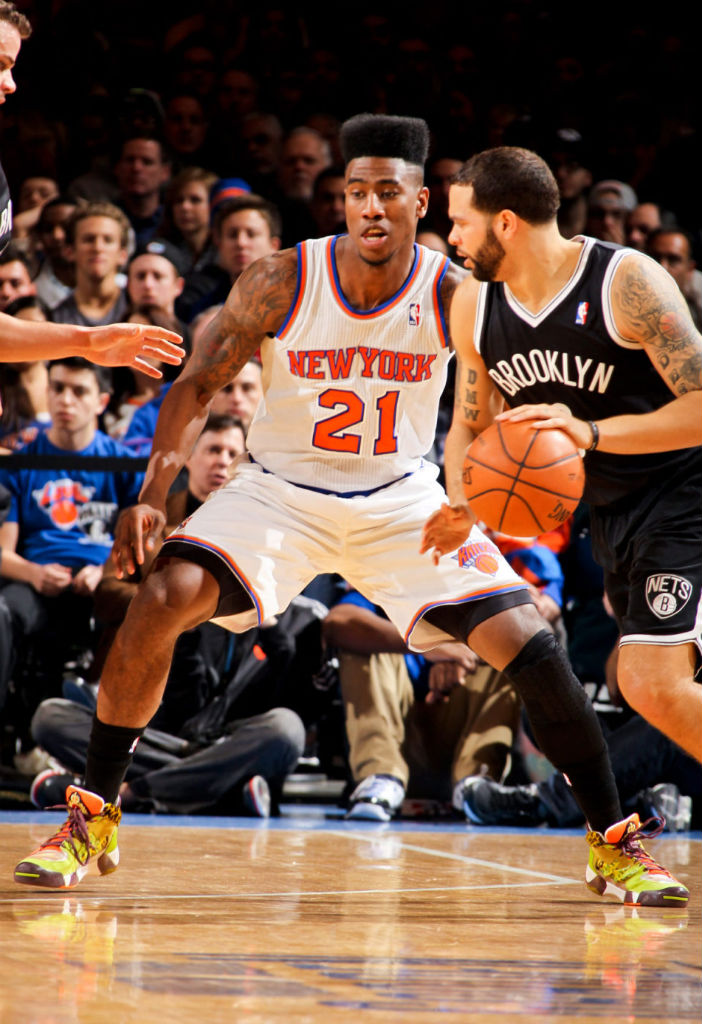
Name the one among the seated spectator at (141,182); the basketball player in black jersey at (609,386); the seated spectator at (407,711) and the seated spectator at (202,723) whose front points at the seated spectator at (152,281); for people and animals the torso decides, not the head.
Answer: the seated spectator at (141,182)

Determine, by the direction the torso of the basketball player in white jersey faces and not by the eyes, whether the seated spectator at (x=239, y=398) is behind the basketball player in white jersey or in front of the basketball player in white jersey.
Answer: behind

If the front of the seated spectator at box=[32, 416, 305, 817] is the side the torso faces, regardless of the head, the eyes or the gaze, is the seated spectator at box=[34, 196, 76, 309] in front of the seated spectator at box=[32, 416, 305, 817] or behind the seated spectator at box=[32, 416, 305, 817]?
behind

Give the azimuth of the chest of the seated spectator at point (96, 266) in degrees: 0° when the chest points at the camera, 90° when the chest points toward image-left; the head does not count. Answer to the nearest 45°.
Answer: approximately 0°

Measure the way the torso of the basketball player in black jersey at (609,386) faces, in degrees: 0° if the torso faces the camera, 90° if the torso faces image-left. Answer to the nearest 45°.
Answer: approximately 45°
